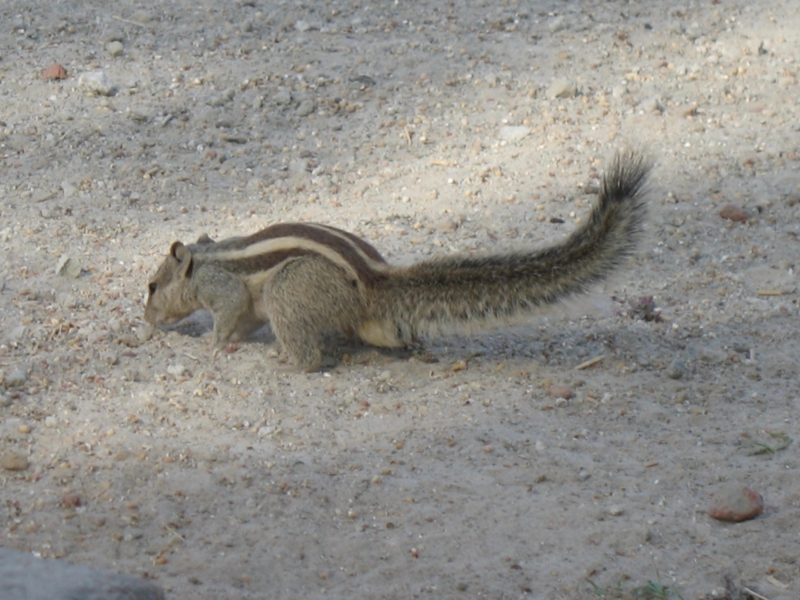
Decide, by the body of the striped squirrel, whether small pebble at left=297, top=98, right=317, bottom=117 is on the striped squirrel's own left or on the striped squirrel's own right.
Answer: on the striped squirrel's own right

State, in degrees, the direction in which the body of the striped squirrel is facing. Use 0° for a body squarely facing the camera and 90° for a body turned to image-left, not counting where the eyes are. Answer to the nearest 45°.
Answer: approximately 90°

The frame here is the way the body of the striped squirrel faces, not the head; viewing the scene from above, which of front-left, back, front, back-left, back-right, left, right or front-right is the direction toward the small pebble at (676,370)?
back

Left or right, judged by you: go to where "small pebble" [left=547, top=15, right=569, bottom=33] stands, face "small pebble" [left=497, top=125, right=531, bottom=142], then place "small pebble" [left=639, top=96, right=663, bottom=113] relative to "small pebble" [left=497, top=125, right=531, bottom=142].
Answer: left

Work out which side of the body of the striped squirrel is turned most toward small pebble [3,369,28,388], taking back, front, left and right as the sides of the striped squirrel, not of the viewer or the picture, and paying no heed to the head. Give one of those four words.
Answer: front

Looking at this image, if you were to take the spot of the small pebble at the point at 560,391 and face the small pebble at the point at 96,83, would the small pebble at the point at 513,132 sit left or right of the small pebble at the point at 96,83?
right

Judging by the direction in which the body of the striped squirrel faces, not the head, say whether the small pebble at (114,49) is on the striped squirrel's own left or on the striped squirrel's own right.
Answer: on the striped squirrel's own right

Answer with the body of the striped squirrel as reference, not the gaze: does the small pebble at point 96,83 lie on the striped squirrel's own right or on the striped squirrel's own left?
on the striped squirrel's own right

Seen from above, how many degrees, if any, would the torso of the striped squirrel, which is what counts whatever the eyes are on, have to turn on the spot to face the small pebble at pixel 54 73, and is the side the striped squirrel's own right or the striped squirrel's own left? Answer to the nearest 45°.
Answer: approximately 45° to the striped squirrel's own right

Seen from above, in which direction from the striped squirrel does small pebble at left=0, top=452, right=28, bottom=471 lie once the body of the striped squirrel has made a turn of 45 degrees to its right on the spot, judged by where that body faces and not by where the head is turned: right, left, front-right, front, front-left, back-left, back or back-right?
left

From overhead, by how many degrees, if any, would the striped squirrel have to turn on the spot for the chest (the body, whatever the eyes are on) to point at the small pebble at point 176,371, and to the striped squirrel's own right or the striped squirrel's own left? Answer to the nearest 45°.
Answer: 0° — it already faces it

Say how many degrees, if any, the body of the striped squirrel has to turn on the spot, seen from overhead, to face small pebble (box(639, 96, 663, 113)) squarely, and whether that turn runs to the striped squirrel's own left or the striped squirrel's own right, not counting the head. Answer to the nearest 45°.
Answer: approximately 135° to the striped squirrel's own right

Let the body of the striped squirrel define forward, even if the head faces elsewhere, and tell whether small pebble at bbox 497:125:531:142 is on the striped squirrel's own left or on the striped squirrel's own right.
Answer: on the striped squirrel's own right

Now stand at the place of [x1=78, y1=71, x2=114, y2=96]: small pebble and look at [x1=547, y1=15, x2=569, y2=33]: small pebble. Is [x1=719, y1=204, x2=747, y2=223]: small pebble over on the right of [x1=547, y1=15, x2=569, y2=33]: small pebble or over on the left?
right

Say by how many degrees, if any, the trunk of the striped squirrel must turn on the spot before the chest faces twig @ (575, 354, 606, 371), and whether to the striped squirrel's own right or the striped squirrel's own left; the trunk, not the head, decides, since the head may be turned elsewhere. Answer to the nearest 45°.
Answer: approximately 180°
